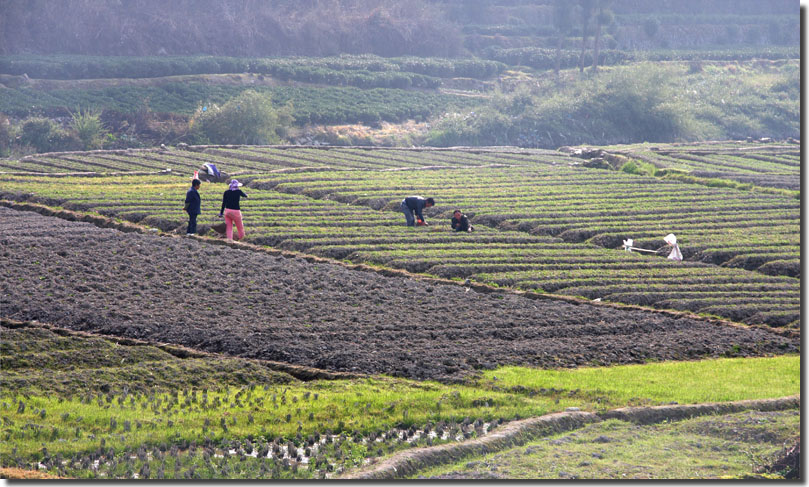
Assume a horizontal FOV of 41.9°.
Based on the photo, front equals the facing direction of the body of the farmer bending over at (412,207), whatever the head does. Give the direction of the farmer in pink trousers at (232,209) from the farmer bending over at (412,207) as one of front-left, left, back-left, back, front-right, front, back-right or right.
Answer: back-right

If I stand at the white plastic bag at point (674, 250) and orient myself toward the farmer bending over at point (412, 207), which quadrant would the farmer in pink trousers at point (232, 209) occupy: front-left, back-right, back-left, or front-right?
front-left

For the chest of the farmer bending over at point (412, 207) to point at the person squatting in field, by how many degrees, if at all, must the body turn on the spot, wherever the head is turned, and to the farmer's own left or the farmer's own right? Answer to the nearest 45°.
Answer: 0° — they already face them

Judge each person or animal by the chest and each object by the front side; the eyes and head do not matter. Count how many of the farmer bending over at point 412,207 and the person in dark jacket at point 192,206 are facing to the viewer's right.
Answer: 2

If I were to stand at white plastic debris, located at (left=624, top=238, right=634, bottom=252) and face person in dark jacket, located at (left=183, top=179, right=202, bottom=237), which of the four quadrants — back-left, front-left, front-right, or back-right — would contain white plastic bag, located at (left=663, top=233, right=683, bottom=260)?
back-left

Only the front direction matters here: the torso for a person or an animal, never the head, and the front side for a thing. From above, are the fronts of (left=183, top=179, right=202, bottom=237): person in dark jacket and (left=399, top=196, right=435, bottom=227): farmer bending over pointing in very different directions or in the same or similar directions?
same or similar directions

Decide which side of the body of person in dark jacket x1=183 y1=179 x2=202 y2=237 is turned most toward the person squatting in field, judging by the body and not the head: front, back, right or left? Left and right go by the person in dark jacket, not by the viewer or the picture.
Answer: front

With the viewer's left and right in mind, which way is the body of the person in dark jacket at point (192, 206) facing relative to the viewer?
facing to the right of the viewer

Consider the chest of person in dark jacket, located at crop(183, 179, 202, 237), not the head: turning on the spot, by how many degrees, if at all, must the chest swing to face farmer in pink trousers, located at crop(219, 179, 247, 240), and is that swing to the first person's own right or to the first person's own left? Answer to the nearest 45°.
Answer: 0° — they already face them

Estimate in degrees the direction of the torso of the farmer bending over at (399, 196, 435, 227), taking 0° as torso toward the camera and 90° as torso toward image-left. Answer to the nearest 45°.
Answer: approximately 270°
